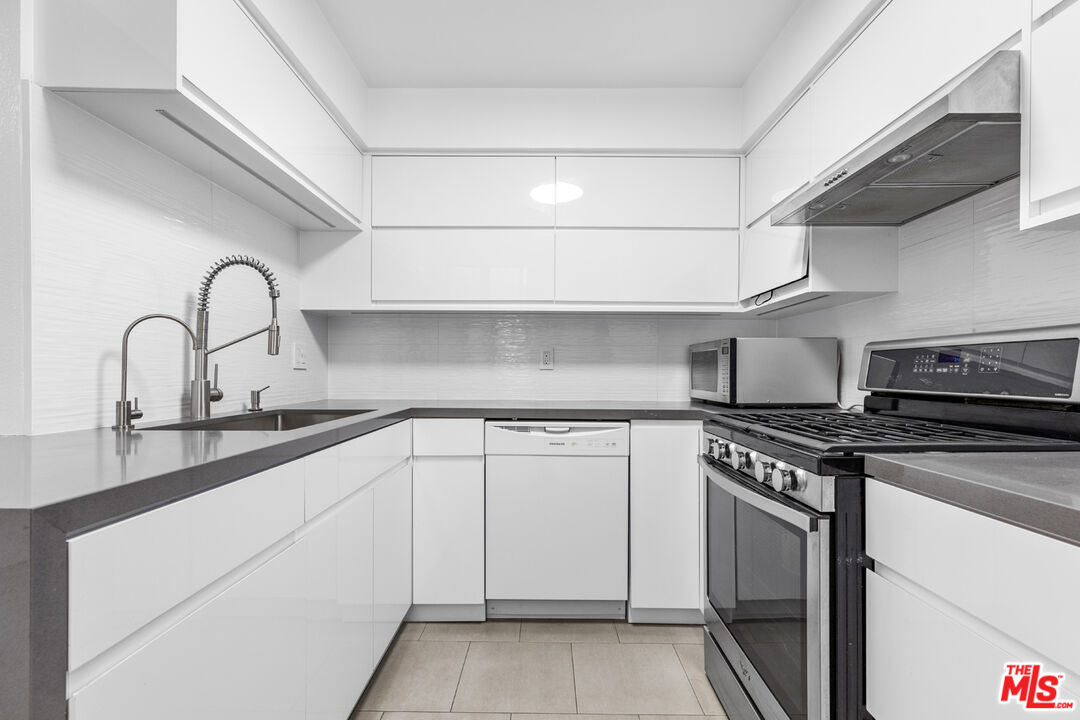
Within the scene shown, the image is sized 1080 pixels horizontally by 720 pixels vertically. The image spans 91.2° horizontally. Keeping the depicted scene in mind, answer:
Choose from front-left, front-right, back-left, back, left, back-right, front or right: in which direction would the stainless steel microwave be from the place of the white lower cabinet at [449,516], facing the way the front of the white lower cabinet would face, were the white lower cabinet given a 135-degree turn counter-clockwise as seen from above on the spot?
front-right

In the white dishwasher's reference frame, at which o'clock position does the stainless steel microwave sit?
The stainless steel microwave is roughly at 9 o'clock from the white dishwasher.

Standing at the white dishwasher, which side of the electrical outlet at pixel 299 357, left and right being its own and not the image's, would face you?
front

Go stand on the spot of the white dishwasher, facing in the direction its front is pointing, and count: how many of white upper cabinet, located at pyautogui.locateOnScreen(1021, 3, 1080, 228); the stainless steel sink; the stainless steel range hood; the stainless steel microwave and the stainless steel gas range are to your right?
1

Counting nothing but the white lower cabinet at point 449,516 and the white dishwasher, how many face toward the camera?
2

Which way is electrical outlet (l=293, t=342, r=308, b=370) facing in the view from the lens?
facing the viewer and to the right of the viewer

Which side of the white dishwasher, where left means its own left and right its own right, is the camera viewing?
front

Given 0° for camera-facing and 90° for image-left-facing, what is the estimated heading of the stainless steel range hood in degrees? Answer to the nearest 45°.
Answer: approximately 45°

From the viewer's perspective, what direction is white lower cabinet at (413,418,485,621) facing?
toward the camera

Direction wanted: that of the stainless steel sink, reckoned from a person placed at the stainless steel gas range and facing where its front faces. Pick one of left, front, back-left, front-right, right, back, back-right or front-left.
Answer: front-right

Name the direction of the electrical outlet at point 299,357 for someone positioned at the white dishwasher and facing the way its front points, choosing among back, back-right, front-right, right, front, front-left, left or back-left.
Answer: right

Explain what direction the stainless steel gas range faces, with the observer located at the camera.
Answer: facing the viewer and to the left of the viewer
